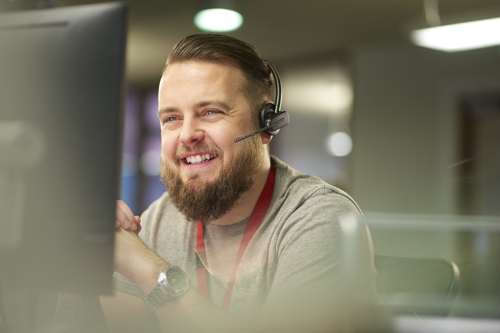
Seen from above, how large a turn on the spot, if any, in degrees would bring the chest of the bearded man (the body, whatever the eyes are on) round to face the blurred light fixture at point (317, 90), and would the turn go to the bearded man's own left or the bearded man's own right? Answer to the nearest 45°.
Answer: approximately 135° to the bearded man's own right

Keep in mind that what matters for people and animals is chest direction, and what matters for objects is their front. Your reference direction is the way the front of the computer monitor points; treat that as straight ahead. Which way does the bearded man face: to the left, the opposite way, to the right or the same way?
the opposite way

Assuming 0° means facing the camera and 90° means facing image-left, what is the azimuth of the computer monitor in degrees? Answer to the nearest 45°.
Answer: approximately 225°

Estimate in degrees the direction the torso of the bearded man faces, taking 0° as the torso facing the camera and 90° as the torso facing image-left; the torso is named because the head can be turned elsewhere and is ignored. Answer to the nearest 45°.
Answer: approximately 45°
